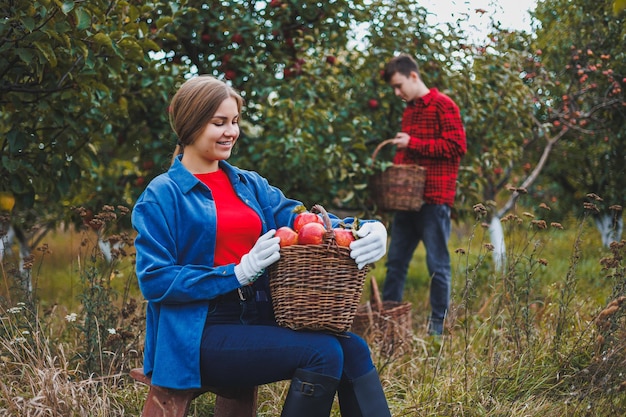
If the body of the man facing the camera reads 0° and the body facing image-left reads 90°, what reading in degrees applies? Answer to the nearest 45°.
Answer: approximately 45°

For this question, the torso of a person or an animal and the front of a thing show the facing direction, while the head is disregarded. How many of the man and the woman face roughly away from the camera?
0

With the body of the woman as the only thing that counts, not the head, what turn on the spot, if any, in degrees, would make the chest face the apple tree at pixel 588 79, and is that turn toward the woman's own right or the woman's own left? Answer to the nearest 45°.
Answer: approximately 90° to the woman's own left

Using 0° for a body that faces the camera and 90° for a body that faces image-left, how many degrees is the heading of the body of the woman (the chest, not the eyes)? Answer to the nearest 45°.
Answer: approximately 315°

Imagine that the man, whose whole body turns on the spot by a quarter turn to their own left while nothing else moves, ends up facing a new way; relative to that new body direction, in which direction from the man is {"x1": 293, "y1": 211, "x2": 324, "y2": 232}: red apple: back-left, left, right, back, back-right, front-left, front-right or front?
front-right

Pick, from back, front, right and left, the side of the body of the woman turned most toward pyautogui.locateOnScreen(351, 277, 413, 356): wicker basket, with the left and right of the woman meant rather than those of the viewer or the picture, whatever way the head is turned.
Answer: left

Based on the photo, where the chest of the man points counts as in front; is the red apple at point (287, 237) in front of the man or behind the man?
in front

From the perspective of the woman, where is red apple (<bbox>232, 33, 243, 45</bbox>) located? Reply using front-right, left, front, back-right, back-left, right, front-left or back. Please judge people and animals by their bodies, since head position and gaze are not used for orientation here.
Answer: back-left

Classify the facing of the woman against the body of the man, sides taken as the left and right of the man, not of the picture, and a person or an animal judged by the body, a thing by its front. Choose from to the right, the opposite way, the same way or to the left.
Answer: to the left
